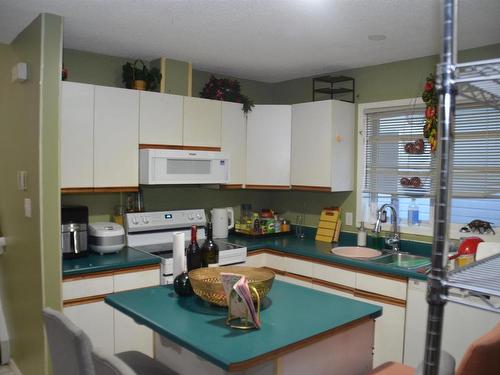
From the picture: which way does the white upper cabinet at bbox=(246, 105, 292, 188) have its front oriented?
toward the camera

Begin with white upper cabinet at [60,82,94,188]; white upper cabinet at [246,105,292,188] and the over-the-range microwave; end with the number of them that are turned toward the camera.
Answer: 3

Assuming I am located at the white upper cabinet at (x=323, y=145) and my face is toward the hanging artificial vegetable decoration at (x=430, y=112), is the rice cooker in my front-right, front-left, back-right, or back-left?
back-right

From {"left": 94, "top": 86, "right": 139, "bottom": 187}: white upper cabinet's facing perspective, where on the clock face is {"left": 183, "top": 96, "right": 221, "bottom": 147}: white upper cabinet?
{"left": 183, "top": 96, "right": 221, "bottom": 147}: white upper cabinet is roughly at 10 o'clock from {"left": 94, "top": 86, "right": 139, "bottom": 187}: white upper cabinet.

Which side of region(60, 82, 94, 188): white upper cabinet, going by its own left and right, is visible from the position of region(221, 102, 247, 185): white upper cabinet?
left

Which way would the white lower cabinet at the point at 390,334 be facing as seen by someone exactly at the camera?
facing the viewer and to the left of the viewer

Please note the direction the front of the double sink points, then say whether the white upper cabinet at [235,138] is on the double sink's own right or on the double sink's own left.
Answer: on the double sink's own right

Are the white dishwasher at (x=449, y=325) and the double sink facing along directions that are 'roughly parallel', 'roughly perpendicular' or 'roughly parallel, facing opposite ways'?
roughly parallel

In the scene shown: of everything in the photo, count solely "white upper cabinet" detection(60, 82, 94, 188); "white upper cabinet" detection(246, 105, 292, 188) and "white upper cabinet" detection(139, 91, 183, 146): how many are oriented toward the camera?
3

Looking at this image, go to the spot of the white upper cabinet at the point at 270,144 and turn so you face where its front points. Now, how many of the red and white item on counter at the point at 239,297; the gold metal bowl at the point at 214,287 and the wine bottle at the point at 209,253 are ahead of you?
3

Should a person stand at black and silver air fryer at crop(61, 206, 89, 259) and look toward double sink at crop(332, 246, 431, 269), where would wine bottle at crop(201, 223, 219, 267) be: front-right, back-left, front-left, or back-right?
front-right

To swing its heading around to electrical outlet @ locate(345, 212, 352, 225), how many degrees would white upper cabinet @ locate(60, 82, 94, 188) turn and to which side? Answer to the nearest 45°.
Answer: approximately 90° to its left

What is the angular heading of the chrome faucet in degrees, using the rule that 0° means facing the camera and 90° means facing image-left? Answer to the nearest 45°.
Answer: approximately 45°

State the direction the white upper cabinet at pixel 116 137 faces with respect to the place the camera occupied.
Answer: facing the viewer and to the right of the viewer

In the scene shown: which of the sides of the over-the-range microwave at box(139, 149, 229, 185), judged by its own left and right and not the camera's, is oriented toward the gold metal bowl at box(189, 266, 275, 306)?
front
